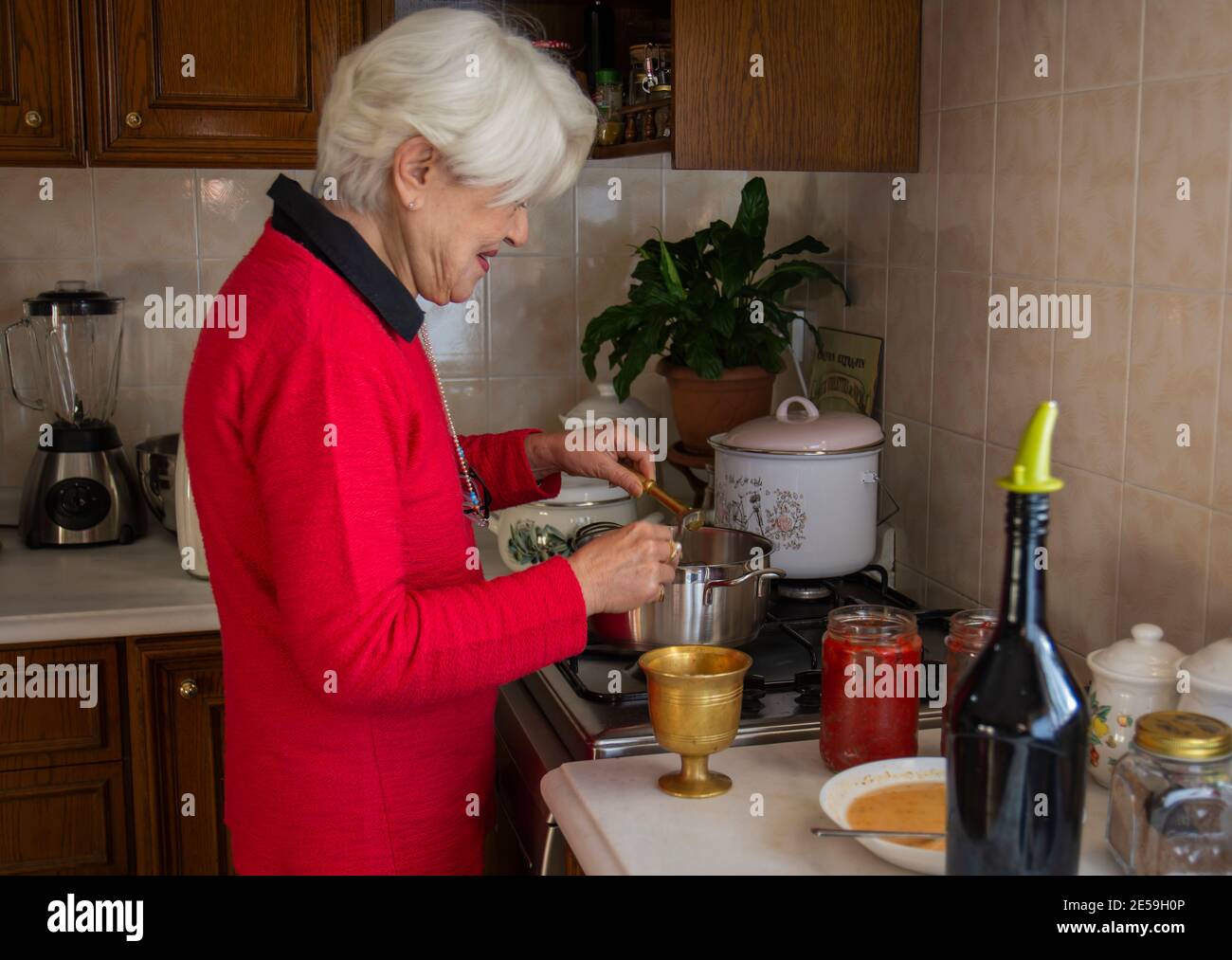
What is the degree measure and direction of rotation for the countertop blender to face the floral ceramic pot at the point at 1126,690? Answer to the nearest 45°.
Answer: approximately 45° to its left

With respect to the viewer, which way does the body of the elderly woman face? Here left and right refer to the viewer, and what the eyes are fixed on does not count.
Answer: facing to the right of the viewer

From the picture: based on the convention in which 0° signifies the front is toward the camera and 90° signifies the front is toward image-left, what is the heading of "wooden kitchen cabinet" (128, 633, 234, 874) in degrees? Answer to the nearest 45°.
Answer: approximately 0°

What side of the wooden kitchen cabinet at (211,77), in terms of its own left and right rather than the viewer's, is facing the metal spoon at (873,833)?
front

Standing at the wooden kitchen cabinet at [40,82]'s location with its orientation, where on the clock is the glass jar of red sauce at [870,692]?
The glass jar of red sauce is roughly at 11 o'clock from the wooden kitchen cabinet.

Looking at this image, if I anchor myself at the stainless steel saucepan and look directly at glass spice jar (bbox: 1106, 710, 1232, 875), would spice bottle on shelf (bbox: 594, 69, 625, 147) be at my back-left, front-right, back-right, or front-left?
back-left

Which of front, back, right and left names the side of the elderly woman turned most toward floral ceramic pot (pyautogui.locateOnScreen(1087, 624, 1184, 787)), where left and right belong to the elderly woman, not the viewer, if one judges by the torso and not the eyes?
front

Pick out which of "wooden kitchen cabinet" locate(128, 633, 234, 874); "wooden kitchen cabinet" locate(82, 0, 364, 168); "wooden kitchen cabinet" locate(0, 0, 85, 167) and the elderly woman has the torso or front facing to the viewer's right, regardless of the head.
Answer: the elderly woman

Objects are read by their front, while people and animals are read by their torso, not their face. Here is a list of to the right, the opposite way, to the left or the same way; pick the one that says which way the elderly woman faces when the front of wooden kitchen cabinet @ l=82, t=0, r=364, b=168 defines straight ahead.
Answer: to the left

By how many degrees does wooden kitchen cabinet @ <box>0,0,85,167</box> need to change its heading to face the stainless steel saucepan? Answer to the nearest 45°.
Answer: approximately 45° to its left

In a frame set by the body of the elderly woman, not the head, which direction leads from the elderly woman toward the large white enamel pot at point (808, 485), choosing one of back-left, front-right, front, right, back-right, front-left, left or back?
front-left

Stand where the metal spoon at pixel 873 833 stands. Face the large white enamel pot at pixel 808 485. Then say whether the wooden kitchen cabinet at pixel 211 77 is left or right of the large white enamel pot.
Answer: left

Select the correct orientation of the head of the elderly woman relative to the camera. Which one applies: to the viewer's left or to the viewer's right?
to the viewer's right
